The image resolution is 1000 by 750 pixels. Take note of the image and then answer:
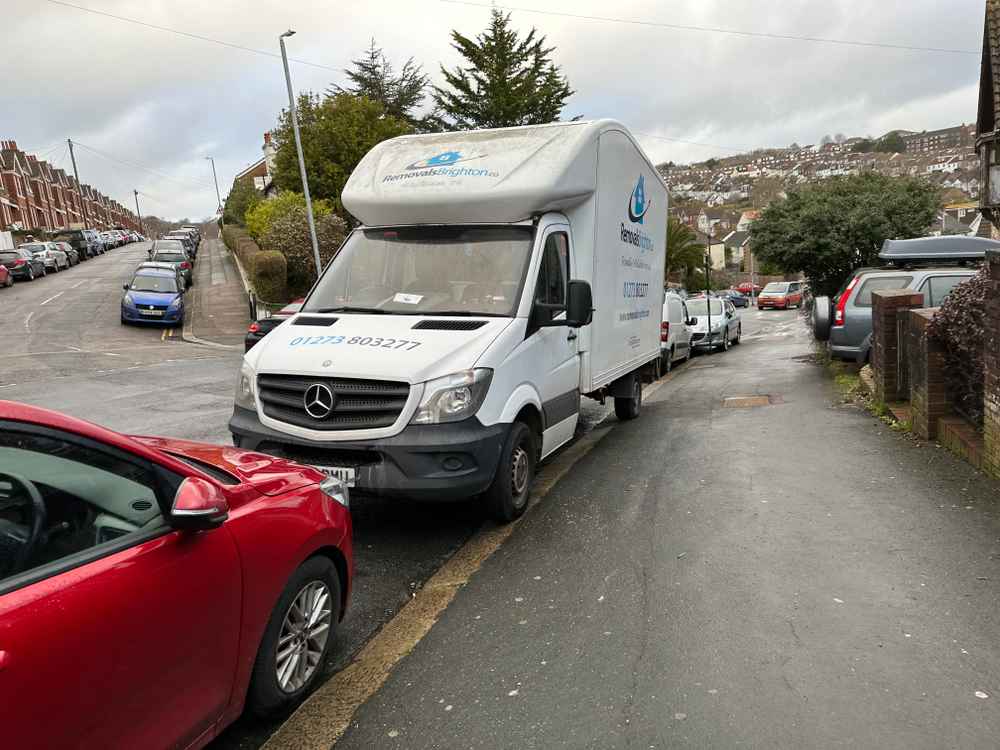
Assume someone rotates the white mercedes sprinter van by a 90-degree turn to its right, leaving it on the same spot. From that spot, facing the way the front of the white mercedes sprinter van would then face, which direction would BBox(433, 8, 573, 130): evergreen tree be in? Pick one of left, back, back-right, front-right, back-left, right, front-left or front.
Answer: front-right

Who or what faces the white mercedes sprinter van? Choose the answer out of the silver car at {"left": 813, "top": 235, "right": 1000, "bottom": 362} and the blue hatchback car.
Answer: the blue hatchback car

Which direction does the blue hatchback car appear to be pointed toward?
toward the camera

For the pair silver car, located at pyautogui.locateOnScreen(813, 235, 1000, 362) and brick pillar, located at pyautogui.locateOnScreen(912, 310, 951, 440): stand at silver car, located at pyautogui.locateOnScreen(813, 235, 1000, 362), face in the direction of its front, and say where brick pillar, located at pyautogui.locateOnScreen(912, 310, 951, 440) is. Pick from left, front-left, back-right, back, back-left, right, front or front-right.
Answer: right

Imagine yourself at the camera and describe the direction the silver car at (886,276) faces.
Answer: facing to the right of the viewer

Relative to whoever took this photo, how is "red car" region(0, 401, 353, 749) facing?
facing away from the viewer and to the right of the viewer

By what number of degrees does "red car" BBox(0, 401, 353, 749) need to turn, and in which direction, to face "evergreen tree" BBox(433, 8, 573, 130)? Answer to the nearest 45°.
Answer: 0° — it already faces it

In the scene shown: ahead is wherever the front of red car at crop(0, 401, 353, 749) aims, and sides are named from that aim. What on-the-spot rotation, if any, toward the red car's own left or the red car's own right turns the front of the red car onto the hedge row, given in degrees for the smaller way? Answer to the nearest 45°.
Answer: approximately 45° to the red car's own left

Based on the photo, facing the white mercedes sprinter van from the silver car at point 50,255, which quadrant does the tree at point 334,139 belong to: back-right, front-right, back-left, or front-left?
front-left
